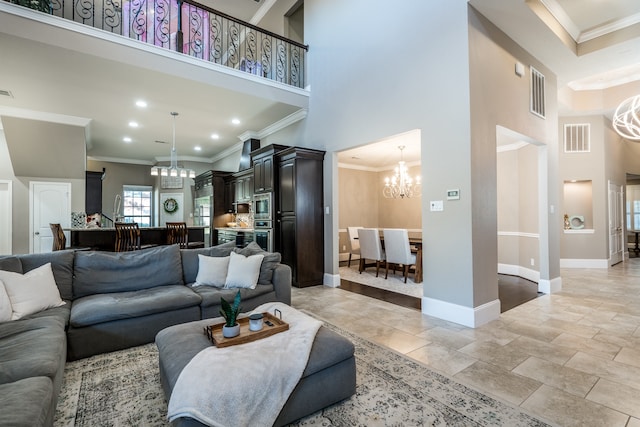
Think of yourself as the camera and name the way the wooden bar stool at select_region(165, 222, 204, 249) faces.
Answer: facing away from the viewer and to the right of the viewer

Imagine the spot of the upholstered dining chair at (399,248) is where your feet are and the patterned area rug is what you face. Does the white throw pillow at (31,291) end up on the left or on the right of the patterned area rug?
right

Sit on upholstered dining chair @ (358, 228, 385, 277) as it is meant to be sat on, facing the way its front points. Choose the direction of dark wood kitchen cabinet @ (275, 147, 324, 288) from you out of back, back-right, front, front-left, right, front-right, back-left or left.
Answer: back

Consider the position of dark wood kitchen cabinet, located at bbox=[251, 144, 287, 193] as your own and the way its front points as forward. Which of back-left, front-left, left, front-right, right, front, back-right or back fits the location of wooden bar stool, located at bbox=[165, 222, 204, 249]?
front-right

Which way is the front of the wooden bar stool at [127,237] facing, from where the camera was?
facing away from the viewer and to the right of the viewer

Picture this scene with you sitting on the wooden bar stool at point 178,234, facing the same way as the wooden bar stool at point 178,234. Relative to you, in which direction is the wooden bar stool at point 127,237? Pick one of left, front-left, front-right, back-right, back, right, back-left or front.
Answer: back-left

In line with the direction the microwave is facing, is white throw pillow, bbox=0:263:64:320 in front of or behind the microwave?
in front

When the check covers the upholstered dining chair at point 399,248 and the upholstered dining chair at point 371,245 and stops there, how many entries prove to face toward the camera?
0

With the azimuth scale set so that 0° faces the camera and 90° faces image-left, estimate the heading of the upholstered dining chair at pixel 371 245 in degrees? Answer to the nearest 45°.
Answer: approximately 225°

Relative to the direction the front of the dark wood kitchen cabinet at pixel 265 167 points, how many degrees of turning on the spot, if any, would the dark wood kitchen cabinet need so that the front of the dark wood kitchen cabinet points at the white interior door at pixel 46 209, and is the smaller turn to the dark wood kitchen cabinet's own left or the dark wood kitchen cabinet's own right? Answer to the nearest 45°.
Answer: approximately 45° to the dark wood kitchen cabinet's own right

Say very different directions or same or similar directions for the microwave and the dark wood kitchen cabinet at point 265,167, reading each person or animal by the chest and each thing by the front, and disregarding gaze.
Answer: same or similar directions

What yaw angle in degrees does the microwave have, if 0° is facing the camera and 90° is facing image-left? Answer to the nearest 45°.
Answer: approximately 45°

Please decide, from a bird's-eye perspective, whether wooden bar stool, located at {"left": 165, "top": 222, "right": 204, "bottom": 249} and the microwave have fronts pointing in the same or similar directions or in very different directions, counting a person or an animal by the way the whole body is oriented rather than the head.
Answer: very different directions

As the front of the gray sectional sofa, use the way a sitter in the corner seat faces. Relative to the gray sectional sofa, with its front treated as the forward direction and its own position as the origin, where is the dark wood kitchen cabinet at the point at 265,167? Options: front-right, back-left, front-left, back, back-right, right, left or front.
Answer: left

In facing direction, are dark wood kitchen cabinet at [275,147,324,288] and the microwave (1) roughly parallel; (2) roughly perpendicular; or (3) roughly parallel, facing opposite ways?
roughly parallel

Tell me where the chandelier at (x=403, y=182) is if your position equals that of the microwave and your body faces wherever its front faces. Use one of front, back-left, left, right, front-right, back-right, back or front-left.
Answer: back-left

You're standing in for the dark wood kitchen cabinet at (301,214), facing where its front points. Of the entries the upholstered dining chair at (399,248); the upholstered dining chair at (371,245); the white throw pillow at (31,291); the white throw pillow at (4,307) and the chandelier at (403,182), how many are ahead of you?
2

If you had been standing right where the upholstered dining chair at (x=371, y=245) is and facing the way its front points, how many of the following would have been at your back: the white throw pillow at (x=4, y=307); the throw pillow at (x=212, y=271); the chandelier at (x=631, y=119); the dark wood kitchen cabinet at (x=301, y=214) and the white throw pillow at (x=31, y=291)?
4

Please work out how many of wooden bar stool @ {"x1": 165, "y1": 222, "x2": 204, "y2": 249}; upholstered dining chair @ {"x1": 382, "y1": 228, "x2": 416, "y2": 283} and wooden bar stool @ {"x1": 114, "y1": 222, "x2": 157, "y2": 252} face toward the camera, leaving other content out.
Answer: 0

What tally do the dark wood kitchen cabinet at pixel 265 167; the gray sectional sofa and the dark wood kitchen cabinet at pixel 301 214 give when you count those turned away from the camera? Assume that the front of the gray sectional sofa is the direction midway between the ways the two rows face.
0

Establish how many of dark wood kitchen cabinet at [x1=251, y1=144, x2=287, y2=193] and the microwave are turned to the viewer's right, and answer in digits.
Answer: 0
